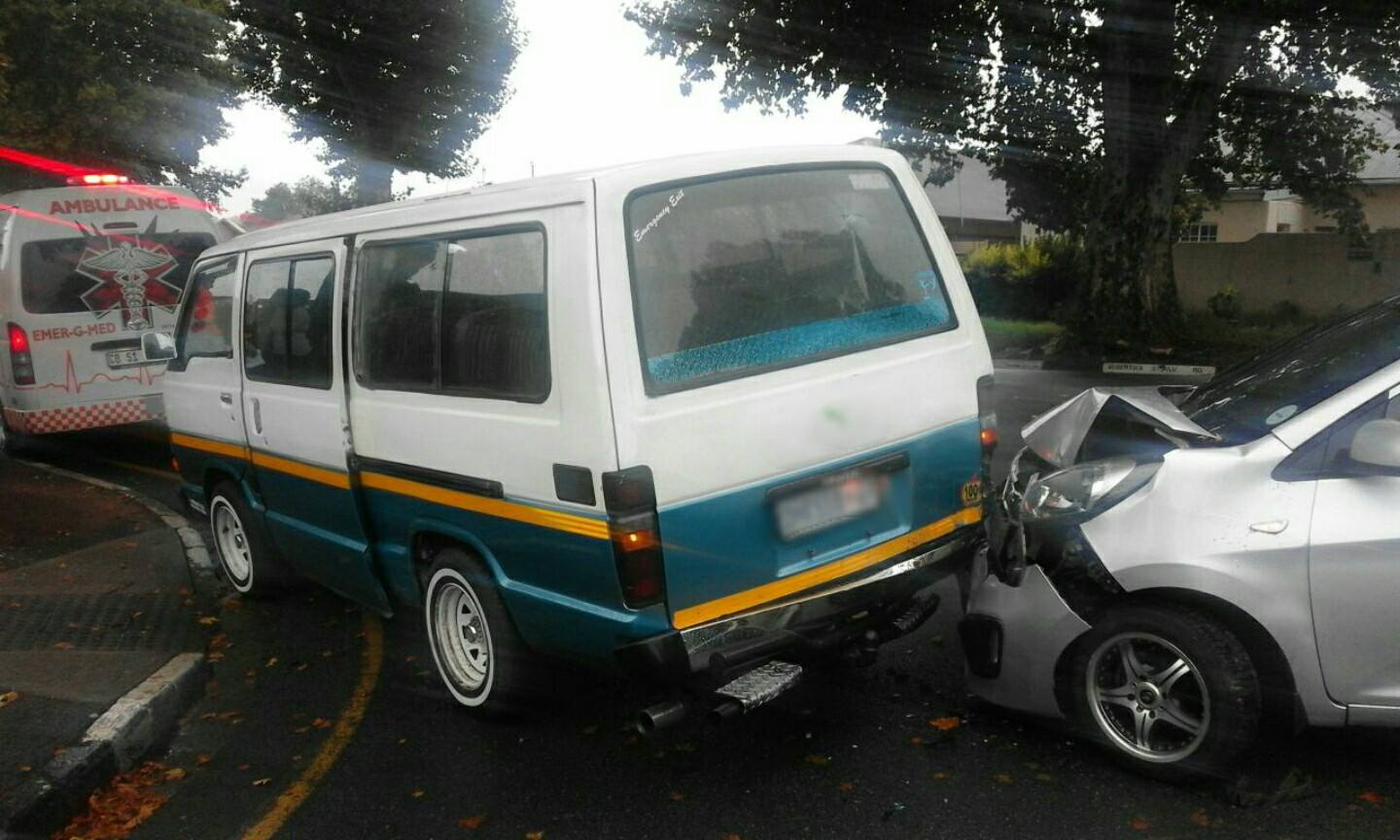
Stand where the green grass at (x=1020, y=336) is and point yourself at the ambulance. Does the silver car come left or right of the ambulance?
left

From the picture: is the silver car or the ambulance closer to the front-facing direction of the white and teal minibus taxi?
the ambulance

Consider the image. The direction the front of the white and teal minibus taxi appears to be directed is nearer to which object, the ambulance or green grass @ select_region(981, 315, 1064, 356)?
the ambulance

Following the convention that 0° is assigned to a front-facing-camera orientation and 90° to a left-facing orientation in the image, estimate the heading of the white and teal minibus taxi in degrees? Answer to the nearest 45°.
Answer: approximately 135°

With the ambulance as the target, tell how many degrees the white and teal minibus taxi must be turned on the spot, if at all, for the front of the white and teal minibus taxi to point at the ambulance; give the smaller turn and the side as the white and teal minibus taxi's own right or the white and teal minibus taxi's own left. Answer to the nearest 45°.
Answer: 0° — it already faces it

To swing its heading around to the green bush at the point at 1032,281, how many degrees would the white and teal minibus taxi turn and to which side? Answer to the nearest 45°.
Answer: approximately 90° to its right

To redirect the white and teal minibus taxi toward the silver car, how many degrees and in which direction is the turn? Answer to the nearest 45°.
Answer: approximately 180°

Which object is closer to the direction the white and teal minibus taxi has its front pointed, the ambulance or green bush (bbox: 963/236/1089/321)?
the ambulance

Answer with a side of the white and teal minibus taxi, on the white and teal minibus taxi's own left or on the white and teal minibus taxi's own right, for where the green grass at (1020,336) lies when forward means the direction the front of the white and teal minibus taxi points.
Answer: on the white and teal minibus taxi's own right
